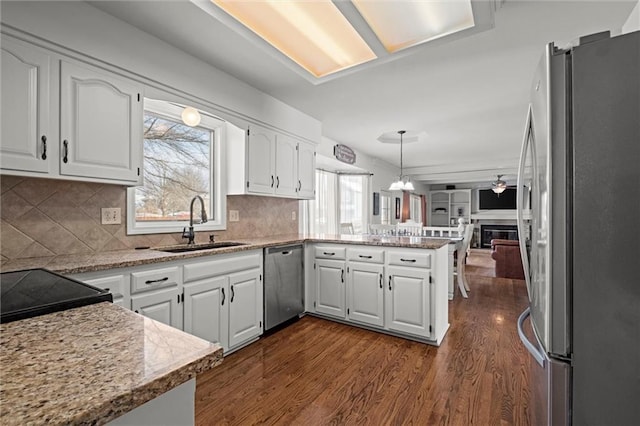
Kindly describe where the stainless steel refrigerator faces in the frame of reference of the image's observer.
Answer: facing to the left of the viewer

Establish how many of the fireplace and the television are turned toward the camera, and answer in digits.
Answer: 2

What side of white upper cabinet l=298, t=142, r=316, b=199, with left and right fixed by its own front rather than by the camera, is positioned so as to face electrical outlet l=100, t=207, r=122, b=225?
right

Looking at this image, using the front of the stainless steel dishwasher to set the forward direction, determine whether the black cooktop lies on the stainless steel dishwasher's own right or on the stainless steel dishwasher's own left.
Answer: on the stainless steel dishwasher's own right

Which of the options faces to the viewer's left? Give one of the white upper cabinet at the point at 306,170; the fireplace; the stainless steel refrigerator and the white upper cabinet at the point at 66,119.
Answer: the stainless steel refrigerator
